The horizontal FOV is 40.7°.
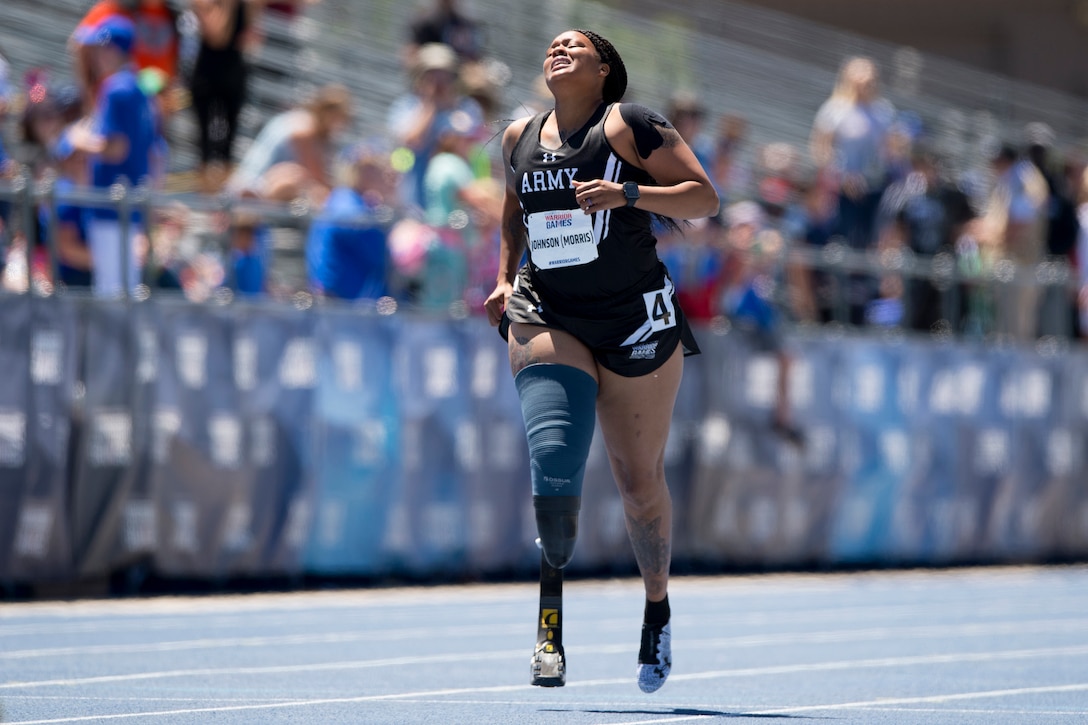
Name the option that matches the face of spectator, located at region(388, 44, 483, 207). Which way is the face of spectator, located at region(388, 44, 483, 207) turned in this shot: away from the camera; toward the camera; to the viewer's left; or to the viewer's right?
toward the camera

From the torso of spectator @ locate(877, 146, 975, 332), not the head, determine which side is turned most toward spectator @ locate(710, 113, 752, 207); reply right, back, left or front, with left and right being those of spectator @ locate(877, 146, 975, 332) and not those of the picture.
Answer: right

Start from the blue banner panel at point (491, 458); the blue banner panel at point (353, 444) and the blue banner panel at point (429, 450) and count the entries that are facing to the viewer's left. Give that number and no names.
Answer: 0

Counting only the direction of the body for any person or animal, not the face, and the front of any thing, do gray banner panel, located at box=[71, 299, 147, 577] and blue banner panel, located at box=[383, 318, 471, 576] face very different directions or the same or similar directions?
same or similar directions

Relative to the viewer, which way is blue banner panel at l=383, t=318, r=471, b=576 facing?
toward the camera

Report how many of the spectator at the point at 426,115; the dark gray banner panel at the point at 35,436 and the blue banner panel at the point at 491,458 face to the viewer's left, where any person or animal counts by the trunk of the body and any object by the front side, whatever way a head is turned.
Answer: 0

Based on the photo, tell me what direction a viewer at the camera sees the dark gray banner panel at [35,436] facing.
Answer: facing the viewer

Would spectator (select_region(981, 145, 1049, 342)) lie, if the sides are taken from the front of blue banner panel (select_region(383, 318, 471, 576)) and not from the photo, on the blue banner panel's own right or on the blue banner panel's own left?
on the blue banner panel's own left

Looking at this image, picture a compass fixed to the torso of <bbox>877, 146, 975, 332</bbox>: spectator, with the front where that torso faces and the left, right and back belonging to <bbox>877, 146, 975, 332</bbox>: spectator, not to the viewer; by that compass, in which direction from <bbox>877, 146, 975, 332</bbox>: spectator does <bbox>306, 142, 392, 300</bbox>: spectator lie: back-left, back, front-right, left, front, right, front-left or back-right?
front-right

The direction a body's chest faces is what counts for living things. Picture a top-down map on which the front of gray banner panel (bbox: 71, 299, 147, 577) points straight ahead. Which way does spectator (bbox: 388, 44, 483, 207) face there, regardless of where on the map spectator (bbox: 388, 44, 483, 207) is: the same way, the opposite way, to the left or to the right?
the same way

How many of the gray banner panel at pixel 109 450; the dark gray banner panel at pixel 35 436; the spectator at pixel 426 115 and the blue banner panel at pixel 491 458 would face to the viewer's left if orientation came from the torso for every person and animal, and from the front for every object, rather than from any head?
0

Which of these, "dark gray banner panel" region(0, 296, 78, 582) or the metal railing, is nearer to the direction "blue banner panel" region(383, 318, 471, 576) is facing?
the dark gray banner panel

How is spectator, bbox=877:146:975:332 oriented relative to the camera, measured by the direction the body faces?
toward the camera

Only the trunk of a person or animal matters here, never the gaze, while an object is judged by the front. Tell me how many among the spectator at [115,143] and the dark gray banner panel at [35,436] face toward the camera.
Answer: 1

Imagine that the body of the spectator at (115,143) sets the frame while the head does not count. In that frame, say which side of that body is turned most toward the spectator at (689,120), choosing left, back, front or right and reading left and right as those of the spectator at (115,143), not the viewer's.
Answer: back
